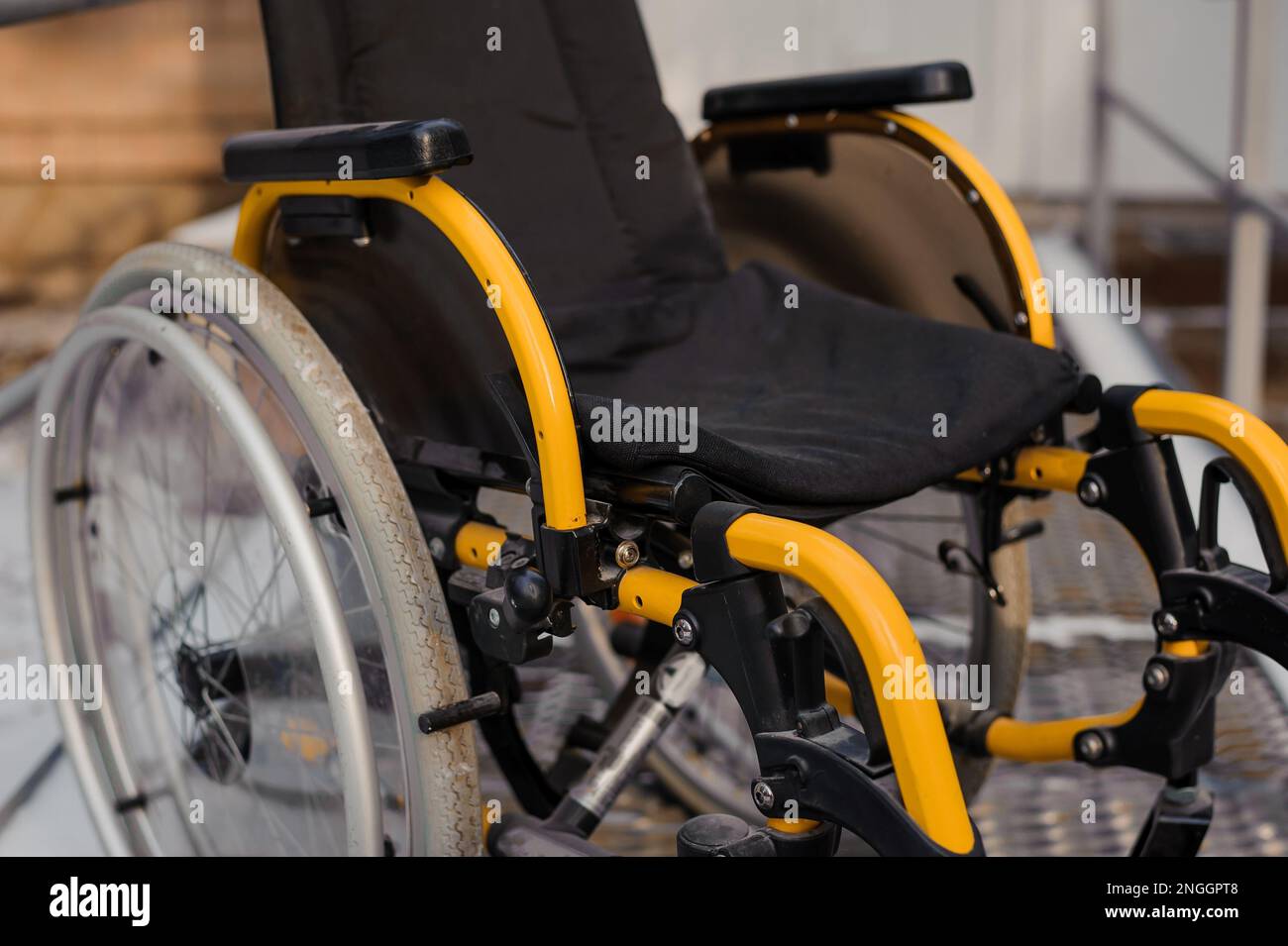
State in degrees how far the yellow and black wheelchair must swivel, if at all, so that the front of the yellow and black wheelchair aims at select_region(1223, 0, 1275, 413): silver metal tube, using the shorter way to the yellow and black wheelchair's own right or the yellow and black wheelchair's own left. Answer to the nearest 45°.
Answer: approximately 90° to the yellow and black wheelchair's own left

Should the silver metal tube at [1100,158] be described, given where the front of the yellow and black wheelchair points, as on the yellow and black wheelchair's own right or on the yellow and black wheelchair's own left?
on the yellow and black wheelchair's own left
